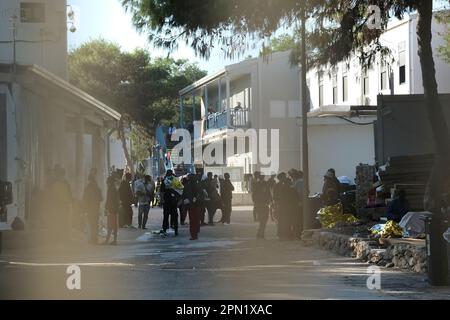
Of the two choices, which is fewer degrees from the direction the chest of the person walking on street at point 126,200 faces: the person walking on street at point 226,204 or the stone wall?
the person walking on street

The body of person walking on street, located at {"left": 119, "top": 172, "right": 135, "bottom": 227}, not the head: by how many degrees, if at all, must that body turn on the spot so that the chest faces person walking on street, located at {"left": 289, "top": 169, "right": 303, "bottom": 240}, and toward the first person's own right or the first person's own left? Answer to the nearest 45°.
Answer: approximately 45° to the first person's own right

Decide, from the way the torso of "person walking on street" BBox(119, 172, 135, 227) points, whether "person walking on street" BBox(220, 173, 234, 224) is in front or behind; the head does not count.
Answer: in front

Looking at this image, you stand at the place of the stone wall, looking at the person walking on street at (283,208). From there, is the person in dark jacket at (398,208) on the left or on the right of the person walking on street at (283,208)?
right
